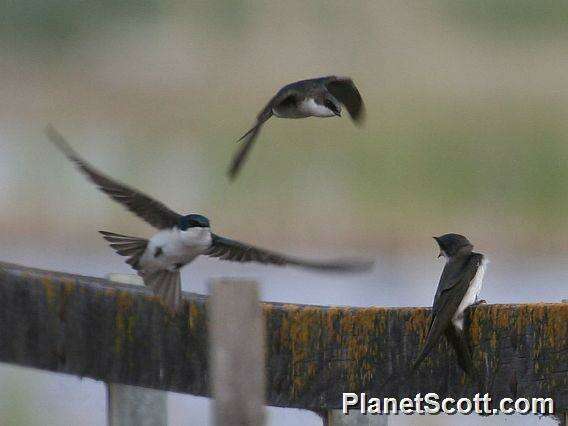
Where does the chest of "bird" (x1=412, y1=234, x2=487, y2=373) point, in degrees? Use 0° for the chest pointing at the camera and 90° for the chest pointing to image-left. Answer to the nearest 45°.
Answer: approximately 225°

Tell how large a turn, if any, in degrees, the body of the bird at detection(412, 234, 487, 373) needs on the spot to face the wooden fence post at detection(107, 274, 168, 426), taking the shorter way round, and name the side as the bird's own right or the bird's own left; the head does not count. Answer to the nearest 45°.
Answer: approximately 180°

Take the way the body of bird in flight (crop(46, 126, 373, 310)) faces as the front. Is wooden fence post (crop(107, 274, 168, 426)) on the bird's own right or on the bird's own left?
on the bird's own right

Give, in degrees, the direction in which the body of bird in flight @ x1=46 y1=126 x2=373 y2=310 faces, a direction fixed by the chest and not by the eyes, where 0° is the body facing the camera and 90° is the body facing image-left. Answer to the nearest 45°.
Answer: approximately 315°

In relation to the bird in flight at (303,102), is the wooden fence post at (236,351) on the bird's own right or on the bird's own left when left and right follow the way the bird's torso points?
on the bird's own right
